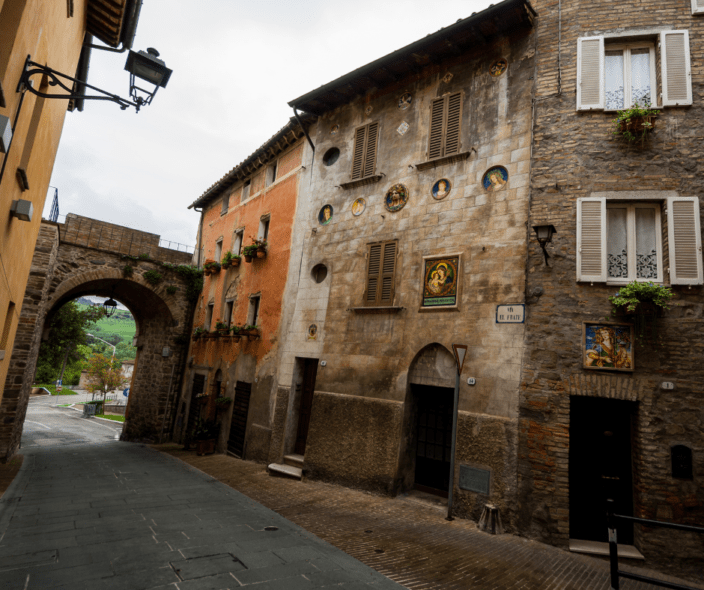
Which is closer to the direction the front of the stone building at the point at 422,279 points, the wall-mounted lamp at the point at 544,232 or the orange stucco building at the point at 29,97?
the orange stucco building

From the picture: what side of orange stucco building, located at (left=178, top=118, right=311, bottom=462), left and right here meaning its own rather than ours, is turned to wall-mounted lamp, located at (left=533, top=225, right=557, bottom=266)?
left

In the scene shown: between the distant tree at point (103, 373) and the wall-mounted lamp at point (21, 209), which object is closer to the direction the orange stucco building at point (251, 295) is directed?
the wall-mounted lamp

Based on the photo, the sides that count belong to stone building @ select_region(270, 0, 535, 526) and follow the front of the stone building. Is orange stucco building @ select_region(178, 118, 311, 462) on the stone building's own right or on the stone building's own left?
on the stone building's own right

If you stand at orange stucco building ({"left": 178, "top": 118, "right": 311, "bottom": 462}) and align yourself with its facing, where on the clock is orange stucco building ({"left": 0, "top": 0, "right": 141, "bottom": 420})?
orange stucco building ({"left": 0, "top": 0, "right": 141, "bottom": 420}) is roughly at 11 o'clock from orange stucco building ({"left": 178, "top": 118, "right": 311, "bottom": 462}).

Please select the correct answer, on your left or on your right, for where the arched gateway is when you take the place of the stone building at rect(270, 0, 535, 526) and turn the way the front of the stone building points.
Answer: on your right

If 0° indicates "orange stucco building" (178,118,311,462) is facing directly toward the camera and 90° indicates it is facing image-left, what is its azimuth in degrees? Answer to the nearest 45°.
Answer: approximately 45°

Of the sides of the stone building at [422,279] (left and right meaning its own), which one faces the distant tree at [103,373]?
right
